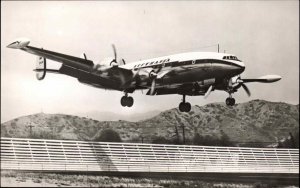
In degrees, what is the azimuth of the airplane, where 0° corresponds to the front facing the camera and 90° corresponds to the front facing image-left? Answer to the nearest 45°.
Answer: approximately 315°

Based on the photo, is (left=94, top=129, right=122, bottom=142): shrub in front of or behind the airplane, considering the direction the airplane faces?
behind
